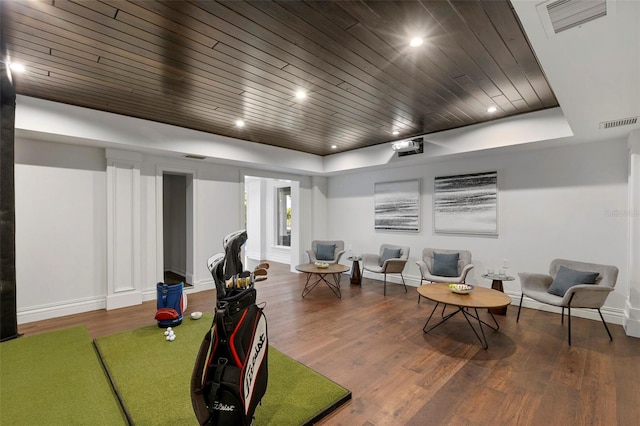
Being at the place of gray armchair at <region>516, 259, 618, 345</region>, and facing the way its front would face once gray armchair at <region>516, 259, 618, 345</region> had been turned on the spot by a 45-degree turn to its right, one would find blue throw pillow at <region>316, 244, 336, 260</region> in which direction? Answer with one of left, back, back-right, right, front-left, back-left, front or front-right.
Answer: front

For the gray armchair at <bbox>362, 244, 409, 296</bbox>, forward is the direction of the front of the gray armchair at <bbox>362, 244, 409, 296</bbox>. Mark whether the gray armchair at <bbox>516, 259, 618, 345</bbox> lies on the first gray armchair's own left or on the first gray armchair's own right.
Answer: on the first gray armchair's own left

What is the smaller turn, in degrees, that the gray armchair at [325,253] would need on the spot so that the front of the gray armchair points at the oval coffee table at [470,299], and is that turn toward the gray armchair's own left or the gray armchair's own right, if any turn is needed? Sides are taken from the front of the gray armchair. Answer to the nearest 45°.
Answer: approximately 45° to the gray armchair's own left

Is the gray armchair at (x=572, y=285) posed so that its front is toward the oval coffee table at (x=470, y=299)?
yes

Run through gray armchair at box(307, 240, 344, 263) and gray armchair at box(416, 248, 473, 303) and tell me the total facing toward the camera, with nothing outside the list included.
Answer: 2

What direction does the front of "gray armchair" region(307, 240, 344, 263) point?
toward the camera

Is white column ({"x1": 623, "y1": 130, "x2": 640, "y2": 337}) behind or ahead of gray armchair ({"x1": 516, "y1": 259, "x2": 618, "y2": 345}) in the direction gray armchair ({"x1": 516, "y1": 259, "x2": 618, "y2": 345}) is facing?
behind

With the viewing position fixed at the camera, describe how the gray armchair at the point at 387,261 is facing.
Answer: facing the viewer and to the left of the viewer

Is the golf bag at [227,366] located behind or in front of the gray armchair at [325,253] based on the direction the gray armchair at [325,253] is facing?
in front

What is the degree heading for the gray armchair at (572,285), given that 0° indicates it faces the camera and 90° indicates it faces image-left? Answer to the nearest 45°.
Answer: approximately 45°

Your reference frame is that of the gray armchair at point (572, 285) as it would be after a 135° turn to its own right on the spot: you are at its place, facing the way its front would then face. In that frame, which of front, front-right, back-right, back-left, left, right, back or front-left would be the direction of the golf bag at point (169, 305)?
back-left
